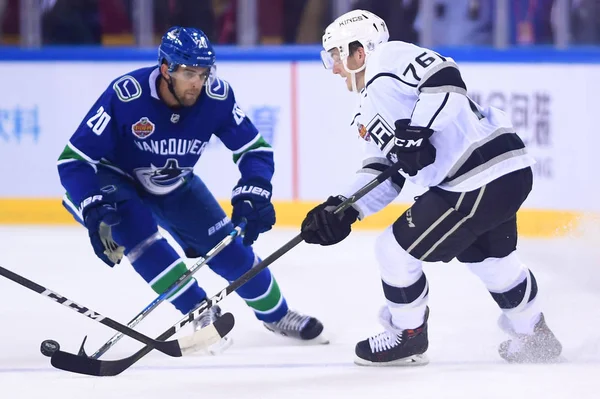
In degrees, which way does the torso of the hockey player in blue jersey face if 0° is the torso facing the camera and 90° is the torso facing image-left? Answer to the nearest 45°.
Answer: approximately 315°

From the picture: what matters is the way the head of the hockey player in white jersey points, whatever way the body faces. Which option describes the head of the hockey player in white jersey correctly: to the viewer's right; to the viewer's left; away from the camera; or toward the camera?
to the viewer's left

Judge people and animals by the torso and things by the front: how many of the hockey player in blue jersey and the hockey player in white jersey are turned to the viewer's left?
1

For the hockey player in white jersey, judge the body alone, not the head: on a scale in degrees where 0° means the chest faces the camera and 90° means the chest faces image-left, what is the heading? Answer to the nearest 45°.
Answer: approximately 90°
